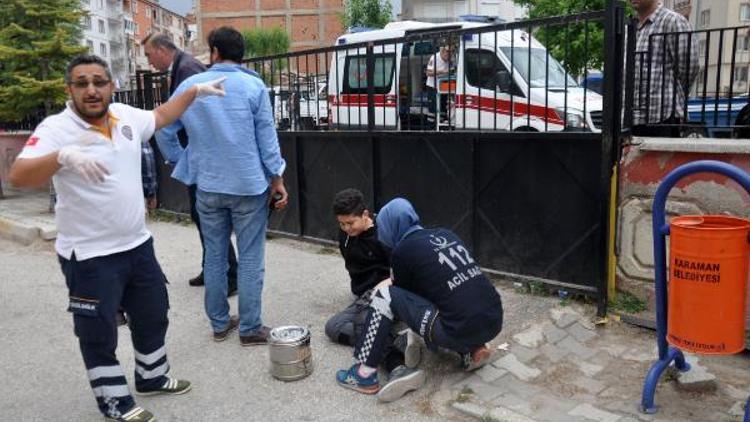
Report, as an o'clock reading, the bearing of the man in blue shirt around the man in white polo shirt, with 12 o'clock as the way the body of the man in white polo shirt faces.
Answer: The man in blue shirt is roughly at 9 o'clock from the man in white polo shirt.

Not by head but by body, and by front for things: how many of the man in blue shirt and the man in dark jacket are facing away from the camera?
1

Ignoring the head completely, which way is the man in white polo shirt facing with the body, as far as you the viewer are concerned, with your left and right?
facing the viewer and to the right of the viewer

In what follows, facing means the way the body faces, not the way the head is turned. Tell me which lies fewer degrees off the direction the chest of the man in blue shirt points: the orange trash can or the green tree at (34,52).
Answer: the green tree

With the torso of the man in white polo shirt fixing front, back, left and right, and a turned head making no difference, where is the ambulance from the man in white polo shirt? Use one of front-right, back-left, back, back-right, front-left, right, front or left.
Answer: left

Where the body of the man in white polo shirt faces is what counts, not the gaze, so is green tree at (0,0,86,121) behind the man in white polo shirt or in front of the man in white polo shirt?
behind

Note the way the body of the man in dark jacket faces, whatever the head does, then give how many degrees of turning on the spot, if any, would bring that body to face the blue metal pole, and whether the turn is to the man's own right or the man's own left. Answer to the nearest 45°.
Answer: approximately 135° to the man's own left

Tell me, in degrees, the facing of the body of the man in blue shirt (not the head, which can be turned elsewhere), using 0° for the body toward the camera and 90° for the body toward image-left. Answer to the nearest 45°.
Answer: approximately 180°

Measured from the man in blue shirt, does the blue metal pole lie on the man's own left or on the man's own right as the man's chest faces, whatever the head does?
on the man's own right
